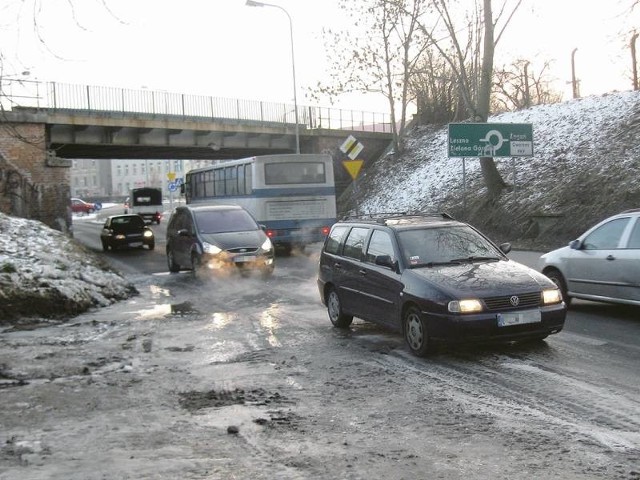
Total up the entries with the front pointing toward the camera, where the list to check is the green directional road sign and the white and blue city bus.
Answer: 1

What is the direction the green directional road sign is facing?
toward the camera

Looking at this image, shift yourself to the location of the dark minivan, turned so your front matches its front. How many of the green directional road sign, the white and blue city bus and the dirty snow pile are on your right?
1

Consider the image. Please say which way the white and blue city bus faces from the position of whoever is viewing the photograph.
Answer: facing away from the viewer and to the left of the viewer

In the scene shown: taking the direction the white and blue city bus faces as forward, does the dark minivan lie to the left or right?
on its left

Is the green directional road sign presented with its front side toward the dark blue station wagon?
yes

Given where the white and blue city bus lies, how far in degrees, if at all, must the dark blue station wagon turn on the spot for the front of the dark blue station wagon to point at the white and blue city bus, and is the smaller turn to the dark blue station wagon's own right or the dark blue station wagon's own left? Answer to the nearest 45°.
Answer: approximately 135° to the dark blue station wagon's own left

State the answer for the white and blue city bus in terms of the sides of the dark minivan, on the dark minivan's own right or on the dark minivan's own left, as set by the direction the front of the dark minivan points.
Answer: on the dark minivan's own left

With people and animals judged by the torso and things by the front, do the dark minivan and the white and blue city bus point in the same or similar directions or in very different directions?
very different directions

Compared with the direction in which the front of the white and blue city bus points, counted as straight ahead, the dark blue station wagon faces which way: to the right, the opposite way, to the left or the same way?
the opposite way

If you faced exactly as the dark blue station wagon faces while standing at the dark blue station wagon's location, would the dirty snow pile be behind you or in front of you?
behind

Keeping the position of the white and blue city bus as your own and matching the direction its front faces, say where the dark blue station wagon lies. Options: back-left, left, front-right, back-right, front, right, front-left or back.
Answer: back-left

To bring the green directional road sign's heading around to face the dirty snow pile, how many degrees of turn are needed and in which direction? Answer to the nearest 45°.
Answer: approximately 45° to its right
